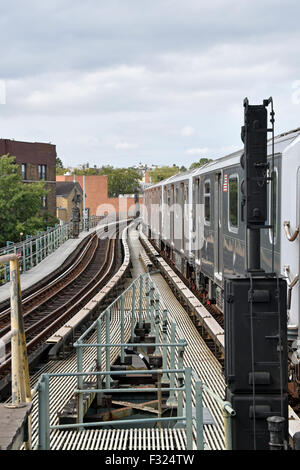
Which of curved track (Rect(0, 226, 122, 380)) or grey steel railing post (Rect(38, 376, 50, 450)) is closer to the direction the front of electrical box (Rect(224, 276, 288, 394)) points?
the grey steel railing post

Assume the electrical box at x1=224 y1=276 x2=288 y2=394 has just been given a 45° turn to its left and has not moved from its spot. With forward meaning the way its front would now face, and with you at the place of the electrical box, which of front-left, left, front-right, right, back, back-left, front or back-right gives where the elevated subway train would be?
back-left

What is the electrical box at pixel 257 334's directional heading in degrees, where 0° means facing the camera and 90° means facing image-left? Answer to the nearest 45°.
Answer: approximately 0°

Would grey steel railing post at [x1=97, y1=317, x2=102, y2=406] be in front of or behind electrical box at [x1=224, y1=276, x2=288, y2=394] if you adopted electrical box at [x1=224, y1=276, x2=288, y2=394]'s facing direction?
behind

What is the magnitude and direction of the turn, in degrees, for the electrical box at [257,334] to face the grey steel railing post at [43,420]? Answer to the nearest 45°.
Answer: approximately 90° to its right

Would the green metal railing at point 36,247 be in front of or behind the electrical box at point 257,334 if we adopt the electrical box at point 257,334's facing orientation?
behind

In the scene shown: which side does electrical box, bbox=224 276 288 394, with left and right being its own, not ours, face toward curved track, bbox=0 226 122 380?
back

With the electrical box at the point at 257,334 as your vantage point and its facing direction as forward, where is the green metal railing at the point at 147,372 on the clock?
The green metal railing is roughly at 5 o'clock from the electrical box.

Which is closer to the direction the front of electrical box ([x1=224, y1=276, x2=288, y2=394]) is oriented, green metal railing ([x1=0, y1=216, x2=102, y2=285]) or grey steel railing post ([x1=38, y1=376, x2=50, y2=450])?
the grey steel railing post
